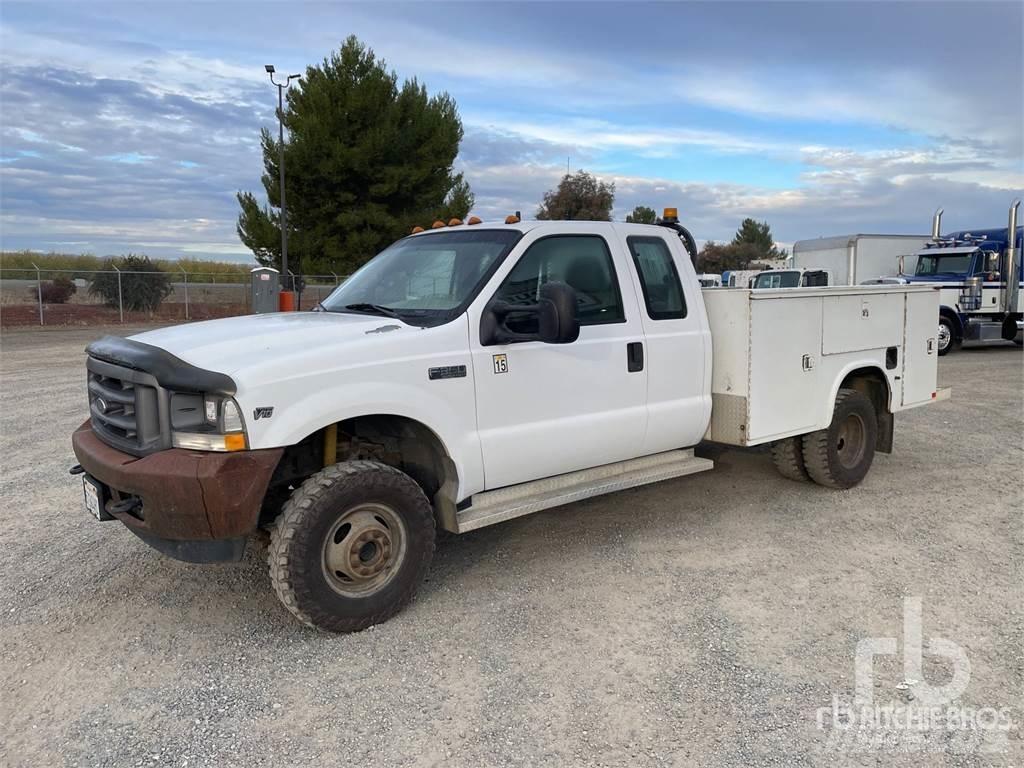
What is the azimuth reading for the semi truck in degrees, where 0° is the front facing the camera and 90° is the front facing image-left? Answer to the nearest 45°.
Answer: approximately 45°

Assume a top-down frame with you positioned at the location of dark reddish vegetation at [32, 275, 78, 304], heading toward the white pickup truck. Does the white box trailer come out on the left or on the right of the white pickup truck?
left

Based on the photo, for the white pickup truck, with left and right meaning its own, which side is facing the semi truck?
back

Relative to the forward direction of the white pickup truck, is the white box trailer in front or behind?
behind

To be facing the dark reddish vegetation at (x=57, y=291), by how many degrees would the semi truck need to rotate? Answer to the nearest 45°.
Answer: approximately 45° to its right

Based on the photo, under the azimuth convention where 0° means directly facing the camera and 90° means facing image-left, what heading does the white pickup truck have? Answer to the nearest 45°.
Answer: approximately 45°

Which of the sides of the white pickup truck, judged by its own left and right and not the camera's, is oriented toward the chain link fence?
right

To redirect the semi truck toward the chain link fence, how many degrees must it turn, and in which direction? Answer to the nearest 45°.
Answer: approximately 45° to its right

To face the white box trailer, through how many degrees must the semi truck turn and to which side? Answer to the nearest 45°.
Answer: approximately 90° to its right

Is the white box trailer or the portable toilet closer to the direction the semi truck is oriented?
the portable toilet
